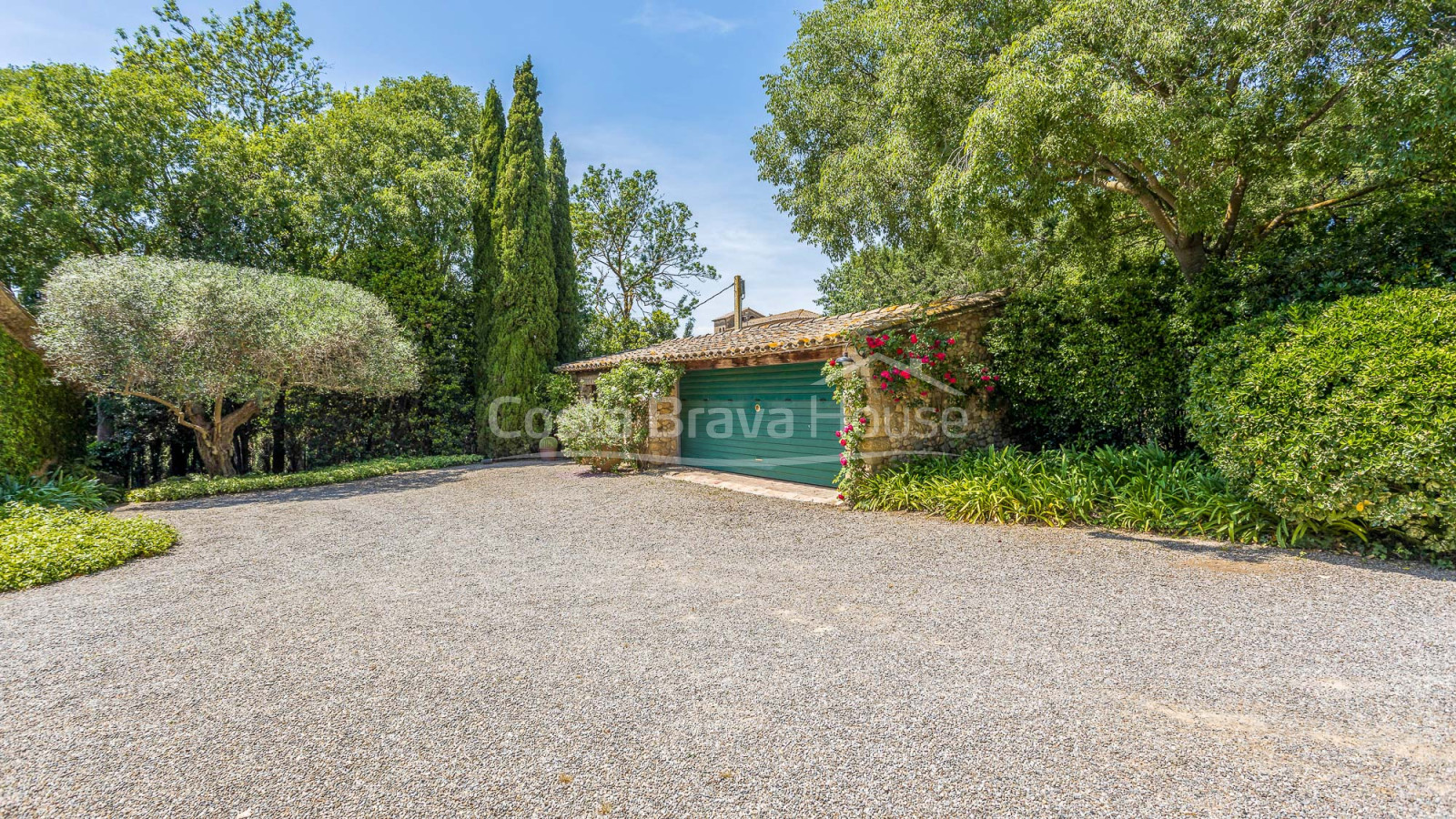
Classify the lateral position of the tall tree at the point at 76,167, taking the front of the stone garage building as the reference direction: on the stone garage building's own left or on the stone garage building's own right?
on the stone garage building's own right

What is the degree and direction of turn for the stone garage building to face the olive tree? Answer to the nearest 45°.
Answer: approximately 45° to its right

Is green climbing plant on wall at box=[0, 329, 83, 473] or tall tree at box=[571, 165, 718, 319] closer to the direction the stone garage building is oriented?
the green climbing plant on wall

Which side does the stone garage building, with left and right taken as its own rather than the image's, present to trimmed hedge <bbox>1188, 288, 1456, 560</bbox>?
left

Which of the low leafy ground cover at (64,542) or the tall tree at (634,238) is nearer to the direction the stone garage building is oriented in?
the low leafy ground cover

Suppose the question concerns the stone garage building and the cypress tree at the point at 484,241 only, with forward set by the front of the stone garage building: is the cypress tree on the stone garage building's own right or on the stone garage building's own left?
on the stone garage building's own right

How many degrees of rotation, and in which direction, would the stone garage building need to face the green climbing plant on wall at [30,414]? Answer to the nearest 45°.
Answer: approximately 45° to its right

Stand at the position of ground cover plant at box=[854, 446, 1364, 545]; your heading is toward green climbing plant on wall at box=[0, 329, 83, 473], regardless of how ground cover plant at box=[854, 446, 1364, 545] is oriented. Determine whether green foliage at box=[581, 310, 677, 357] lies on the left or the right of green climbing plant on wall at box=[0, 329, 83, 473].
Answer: right

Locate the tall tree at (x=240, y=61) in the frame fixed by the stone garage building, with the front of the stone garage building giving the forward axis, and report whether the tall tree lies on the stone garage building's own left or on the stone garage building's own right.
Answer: on the stone garage building's own right

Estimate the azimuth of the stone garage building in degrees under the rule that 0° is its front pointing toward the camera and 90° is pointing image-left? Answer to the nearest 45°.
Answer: approximately 45°

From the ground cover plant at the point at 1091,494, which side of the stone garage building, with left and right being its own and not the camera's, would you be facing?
left
